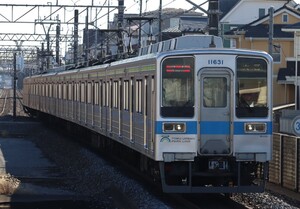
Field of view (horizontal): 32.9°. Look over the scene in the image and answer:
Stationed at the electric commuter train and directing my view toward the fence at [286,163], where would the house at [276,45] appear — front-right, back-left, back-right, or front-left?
front-left

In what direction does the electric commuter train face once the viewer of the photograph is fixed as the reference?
facing the viewer

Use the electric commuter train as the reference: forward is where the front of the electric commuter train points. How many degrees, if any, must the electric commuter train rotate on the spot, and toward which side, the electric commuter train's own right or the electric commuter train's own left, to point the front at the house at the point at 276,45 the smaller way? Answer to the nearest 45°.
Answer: approximately 180°

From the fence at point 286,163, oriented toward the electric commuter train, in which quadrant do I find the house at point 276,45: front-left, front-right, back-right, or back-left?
front-right
